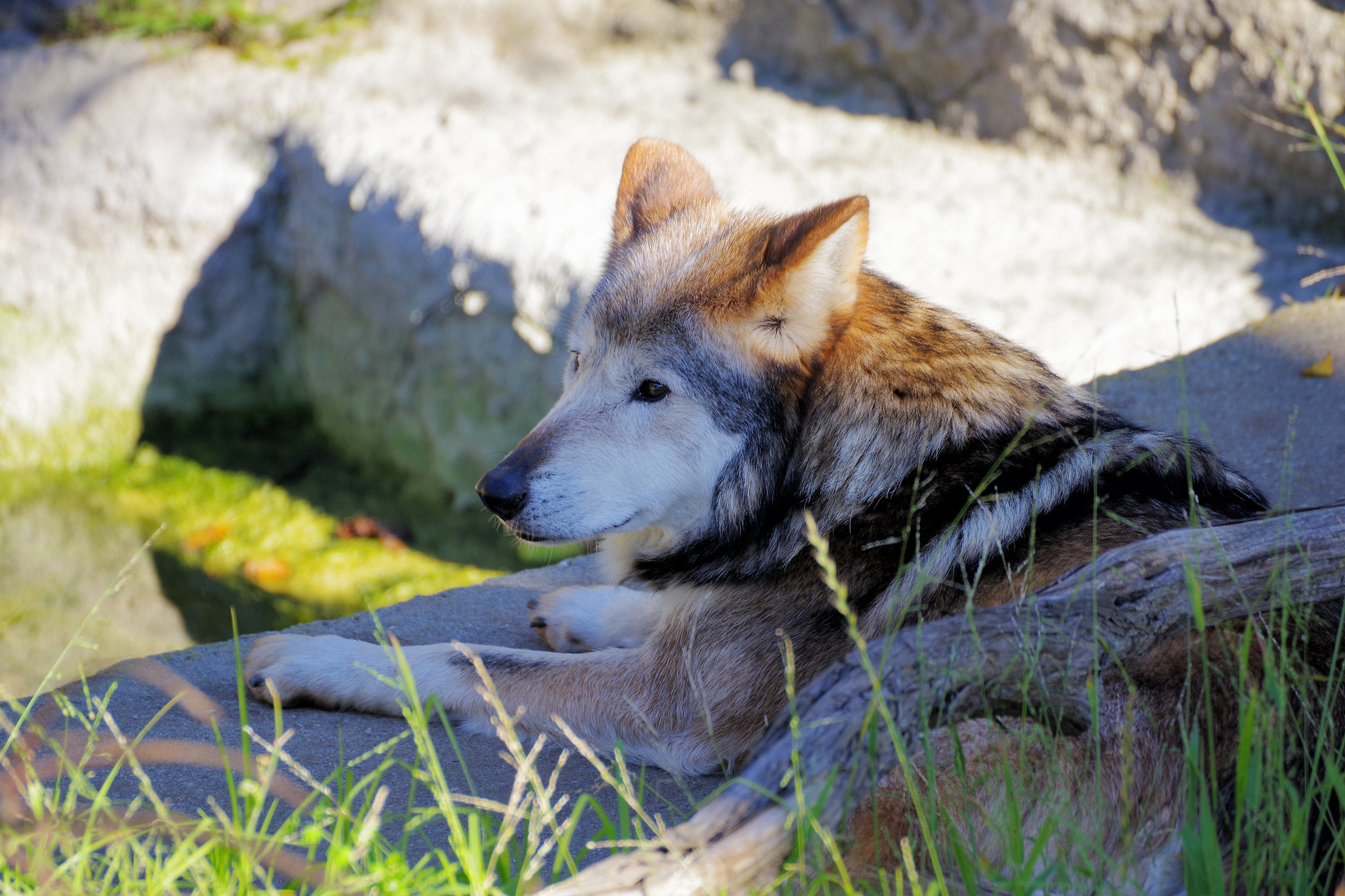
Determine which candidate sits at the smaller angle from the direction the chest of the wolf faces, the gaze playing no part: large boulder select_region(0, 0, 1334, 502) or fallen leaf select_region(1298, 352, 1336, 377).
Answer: the large boulder

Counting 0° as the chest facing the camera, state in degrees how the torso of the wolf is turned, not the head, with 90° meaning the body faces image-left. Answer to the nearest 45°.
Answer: approximately 90°

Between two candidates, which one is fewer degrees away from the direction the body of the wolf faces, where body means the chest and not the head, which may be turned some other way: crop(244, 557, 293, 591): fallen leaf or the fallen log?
the fallen leaf

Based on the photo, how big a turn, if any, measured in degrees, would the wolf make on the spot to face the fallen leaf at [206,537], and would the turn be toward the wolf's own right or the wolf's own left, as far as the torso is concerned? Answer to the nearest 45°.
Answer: approximately 45° to the wolf's own right

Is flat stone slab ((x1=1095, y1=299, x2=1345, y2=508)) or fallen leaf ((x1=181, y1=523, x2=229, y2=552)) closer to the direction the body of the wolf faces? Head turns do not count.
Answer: the fallen leaf

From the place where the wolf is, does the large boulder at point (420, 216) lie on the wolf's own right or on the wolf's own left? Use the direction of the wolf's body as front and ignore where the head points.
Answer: on the wolf's own right
